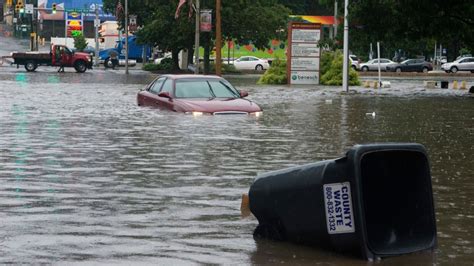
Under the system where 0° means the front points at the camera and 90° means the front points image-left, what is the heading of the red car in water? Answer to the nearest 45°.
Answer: approximately 315°

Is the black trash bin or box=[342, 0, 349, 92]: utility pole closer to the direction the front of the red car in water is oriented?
the black trash bin

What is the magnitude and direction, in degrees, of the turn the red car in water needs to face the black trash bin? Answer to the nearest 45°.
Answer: approximately 45° to its right

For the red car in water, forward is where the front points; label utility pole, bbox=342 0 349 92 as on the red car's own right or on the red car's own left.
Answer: on the red car's own left
